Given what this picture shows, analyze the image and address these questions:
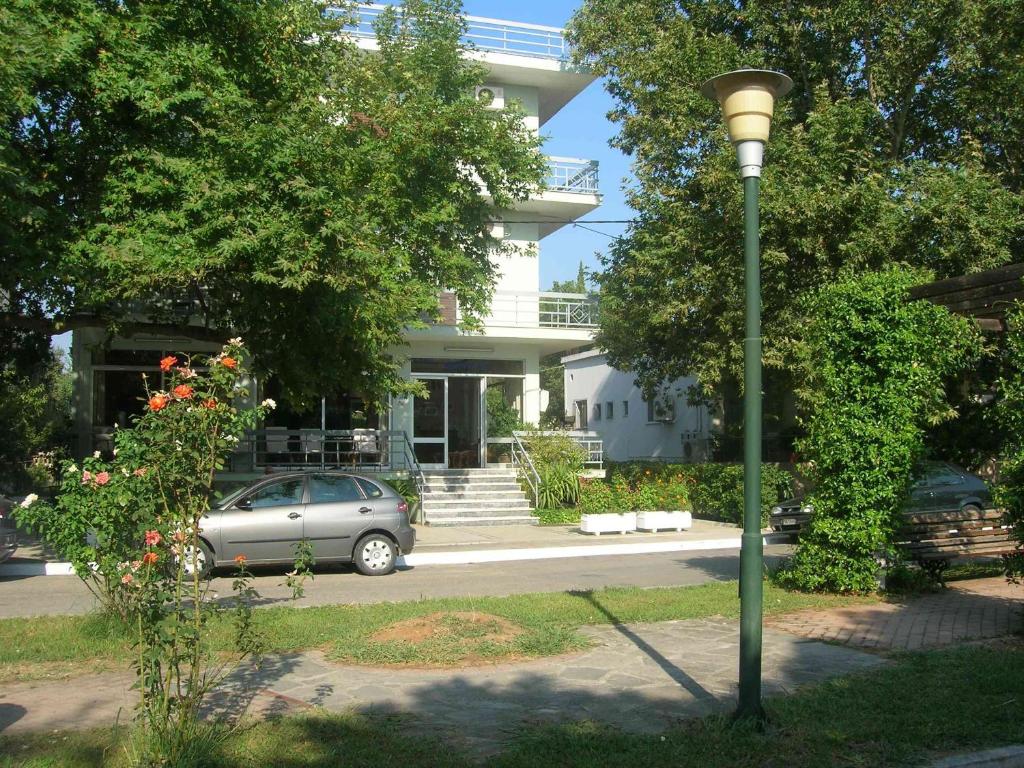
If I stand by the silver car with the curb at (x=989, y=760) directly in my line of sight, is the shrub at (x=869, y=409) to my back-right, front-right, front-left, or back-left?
front-left

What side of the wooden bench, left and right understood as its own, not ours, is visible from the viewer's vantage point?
front

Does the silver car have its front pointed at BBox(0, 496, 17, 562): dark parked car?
yes

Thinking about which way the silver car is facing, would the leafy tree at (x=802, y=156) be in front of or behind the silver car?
behind

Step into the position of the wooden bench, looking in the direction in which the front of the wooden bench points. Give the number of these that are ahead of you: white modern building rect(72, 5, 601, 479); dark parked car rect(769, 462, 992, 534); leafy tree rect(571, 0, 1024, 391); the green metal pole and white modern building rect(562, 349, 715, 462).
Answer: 1

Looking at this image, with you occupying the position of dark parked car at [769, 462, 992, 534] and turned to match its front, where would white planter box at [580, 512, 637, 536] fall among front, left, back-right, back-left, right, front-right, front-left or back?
front-right

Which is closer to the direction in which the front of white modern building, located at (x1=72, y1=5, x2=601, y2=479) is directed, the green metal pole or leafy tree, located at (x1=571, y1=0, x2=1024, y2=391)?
the green metal pole

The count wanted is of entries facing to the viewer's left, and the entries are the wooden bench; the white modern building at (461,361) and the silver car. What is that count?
1

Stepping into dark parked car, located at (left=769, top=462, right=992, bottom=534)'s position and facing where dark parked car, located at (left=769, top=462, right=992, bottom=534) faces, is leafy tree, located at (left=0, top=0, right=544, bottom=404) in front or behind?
in front

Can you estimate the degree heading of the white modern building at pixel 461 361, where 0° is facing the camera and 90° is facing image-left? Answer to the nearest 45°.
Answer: approximately 0°

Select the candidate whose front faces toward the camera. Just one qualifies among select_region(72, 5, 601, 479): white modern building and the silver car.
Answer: the white modern building

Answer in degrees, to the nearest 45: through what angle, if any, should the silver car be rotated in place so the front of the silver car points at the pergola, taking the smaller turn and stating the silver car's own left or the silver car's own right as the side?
approximately 180°

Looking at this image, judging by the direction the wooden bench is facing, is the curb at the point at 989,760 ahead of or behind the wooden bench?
ahead

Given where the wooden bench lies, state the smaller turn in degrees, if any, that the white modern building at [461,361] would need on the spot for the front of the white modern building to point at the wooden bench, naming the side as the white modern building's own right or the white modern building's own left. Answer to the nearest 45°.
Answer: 0° — it already faces it

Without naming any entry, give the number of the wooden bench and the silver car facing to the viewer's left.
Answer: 1

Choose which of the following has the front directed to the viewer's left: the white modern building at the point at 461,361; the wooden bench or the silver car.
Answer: the silver car

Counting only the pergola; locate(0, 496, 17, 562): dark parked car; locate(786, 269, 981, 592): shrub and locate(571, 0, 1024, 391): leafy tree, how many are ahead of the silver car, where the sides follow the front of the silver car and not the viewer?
1

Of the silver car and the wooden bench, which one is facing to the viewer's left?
the silver car

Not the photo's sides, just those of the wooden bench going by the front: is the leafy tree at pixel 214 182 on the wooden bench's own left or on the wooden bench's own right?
on the wooden bench's own right

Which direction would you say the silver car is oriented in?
to the viewer's left

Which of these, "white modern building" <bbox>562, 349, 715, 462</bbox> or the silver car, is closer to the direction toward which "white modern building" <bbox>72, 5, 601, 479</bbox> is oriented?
the silver car
